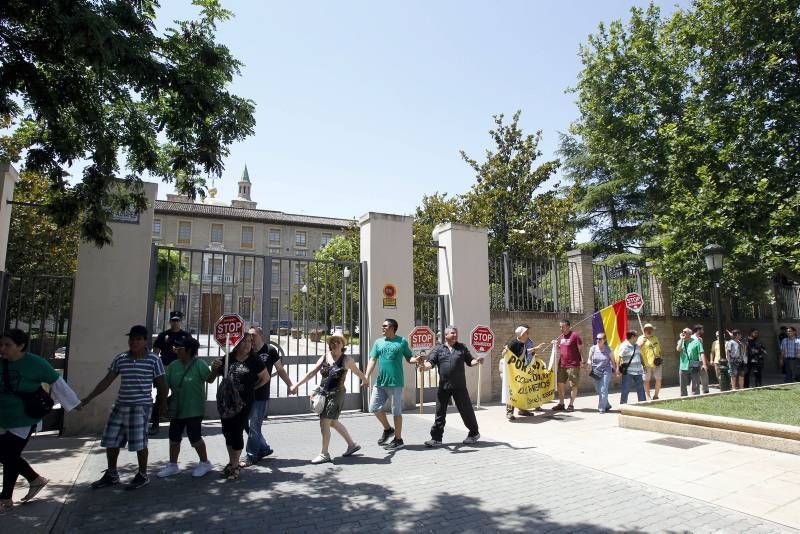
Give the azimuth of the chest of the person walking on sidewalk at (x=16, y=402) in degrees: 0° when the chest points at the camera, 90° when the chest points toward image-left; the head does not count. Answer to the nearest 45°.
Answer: approximately 45°

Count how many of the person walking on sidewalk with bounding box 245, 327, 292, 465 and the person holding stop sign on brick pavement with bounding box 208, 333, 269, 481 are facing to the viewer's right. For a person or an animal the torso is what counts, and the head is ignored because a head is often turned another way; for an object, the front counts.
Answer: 0

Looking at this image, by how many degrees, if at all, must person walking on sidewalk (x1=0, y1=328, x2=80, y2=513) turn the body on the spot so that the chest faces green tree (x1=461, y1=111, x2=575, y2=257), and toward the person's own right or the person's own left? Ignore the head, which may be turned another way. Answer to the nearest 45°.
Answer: approximately 180°

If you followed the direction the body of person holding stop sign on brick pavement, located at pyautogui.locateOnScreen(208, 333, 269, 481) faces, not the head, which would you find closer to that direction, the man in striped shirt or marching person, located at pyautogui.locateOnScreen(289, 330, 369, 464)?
the man in striped shirt

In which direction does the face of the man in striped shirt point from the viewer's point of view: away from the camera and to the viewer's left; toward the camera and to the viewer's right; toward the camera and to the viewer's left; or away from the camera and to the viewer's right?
toward the camera and to the viewer's left

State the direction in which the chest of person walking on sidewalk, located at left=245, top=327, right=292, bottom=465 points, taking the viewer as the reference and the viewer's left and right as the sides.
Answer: facing the viewer and to the left of the viewer

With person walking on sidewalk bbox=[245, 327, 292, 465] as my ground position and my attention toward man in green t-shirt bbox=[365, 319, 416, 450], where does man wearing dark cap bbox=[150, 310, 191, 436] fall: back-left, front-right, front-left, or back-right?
back-left

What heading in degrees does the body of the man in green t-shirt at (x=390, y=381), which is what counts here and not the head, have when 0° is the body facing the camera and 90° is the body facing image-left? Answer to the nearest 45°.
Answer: approximately 45°

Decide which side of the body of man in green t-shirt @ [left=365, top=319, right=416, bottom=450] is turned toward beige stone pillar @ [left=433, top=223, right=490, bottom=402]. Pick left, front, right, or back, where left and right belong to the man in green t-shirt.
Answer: back

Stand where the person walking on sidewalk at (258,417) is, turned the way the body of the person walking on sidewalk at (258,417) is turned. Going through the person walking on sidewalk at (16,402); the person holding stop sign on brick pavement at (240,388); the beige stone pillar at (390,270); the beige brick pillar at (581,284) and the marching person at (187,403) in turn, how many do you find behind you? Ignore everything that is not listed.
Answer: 2

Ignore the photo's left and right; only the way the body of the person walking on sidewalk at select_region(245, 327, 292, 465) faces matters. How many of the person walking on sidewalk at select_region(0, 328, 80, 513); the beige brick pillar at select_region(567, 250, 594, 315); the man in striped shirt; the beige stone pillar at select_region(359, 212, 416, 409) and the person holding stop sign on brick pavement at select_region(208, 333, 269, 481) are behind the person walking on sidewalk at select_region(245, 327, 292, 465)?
2

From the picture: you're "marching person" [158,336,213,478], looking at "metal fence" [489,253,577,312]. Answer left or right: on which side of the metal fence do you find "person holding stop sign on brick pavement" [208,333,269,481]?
right
